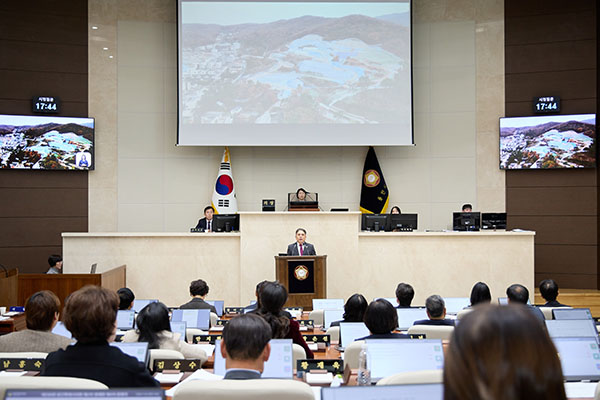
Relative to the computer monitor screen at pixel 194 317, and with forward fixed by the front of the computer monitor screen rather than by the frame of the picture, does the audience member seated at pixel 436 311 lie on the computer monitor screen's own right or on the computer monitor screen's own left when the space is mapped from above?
on the computer monitor screen's own left

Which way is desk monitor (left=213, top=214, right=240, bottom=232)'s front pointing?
away from the camera

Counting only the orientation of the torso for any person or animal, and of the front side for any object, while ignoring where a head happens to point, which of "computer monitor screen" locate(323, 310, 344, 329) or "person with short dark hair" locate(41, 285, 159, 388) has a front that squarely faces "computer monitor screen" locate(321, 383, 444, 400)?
"computer monitor screen" locate(323, 310, 344, 329)

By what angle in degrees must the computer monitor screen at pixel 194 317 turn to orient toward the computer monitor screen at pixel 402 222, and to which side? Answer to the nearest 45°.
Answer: approximately 135° to its left

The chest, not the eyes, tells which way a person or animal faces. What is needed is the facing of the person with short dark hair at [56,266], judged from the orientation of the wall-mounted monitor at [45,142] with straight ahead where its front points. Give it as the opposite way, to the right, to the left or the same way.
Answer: to the left

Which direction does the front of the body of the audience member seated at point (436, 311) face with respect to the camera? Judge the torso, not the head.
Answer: away from the camera

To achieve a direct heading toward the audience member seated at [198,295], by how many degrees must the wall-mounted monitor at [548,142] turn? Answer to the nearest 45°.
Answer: approximately 45° to its right

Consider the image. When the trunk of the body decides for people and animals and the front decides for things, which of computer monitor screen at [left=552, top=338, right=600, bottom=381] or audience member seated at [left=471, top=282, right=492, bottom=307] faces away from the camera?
the audience member seated

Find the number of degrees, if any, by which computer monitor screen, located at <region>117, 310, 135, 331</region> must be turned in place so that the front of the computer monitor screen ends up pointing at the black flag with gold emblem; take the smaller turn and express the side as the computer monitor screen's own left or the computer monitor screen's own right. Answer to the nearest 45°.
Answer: approximately 135° to the computer monitor screen's own left

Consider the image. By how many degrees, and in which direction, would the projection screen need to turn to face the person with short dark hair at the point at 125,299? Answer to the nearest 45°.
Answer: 0° — it already faces them

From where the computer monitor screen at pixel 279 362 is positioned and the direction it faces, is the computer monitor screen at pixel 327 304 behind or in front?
behind

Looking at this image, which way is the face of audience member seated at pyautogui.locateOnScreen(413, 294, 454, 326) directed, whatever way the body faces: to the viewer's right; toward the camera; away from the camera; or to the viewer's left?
away from the camera

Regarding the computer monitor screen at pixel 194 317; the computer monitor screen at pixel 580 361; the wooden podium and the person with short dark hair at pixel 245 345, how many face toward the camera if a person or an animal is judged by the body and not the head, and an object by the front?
3

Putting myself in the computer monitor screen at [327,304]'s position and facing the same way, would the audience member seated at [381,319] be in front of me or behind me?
in front

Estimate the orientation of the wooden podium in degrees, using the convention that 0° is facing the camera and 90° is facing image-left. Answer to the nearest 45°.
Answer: approximately 0°

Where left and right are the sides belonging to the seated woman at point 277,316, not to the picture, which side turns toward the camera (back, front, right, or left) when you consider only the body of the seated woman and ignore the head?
back
